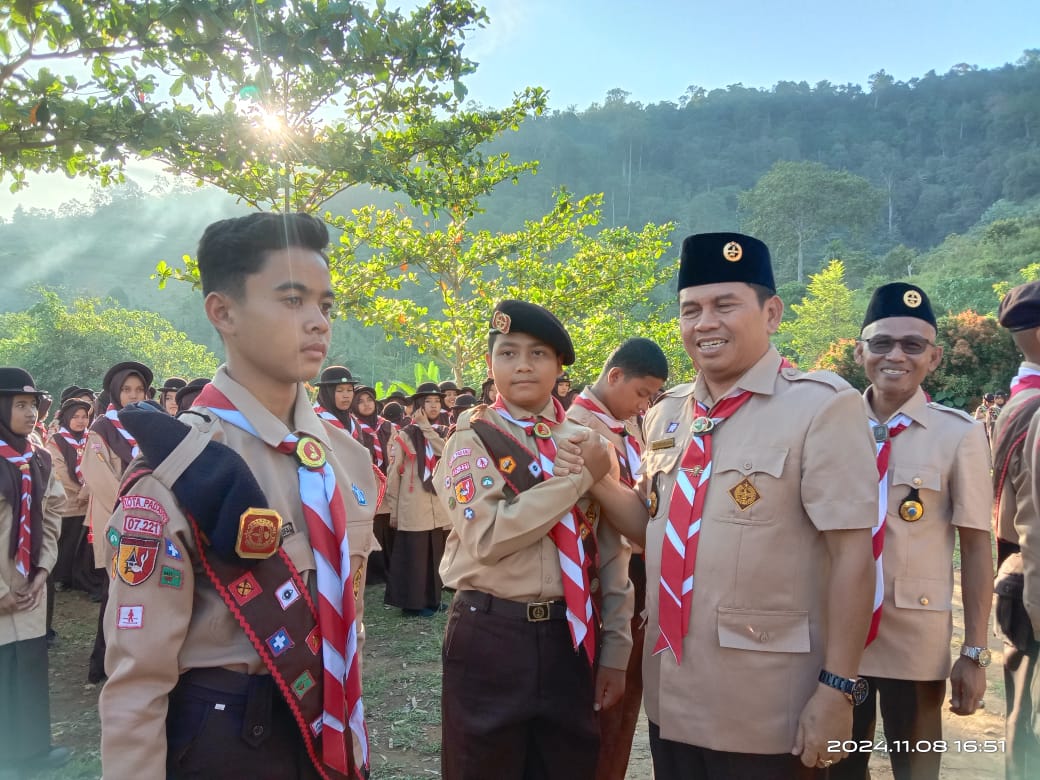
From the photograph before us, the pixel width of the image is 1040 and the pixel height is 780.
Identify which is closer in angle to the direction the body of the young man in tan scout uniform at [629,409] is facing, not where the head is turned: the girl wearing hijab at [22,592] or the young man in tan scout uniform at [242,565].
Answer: the young man in tan scout uniform

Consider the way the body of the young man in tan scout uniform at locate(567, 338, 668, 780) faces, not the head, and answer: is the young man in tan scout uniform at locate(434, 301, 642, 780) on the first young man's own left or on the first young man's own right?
on the first young man's own right

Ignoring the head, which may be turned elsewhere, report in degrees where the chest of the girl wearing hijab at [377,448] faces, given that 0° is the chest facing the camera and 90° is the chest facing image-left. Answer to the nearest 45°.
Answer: approximately 315°

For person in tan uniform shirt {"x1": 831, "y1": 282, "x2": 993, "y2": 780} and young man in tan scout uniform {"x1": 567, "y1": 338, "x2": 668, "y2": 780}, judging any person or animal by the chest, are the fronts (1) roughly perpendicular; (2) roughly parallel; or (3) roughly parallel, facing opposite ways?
roughly perpendicular

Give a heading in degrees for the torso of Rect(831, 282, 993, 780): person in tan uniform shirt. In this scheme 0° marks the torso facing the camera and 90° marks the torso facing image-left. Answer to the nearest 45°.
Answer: approximately 45°
